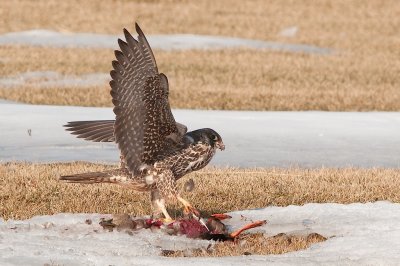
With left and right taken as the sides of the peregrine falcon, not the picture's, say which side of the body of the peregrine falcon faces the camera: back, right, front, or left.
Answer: right
